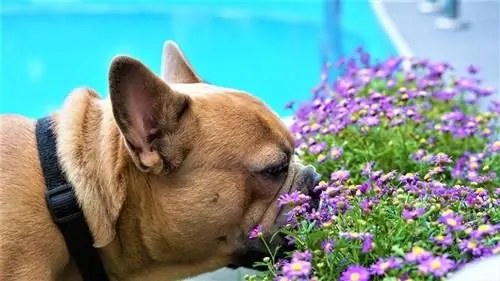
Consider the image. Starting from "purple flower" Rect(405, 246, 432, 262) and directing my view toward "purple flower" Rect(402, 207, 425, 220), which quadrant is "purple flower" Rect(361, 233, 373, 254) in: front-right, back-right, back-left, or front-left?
front-left

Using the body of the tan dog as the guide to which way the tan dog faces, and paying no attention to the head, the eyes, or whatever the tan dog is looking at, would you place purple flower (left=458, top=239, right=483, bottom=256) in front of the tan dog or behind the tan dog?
in front

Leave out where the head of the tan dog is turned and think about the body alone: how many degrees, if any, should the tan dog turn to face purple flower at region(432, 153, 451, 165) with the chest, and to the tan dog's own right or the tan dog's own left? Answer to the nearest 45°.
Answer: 0° — it already faces it

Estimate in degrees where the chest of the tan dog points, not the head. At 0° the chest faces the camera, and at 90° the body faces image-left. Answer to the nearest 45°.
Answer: approximately 270°

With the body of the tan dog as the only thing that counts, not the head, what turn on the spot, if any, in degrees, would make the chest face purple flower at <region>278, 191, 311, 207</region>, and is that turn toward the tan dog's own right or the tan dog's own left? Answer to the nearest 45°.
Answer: approximately 45° to the tan dog's own right

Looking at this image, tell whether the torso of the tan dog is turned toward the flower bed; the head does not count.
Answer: yes

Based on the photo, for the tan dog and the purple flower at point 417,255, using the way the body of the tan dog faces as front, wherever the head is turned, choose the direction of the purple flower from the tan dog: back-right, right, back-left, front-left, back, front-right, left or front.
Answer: front-right

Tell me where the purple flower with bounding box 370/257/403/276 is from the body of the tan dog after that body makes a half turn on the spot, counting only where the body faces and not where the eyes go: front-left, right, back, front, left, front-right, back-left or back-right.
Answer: back-left
